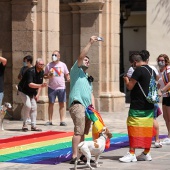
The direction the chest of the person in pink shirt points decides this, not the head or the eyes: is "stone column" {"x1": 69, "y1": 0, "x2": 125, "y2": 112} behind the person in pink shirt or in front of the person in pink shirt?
behind

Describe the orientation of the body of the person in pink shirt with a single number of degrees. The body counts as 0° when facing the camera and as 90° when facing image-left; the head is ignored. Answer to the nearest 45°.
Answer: approximately 0°

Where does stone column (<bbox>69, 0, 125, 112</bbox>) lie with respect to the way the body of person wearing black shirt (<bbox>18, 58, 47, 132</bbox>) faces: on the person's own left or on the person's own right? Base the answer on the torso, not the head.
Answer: on the person's own left

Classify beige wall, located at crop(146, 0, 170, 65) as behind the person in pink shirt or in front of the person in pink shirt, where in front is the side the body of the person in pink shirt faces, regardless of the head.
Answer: behind

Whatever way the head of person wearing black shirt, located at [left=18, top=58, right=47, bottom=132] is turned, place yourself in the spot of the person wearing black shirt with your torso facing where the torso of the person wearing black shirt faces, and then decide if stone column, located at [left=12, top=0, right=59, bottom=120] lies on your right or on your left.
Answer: on your left

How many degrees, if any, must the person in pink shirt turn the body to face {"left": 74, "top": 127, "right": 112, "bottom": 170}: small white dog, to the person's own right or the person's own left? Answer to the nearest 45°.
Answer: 0° — they already face it
